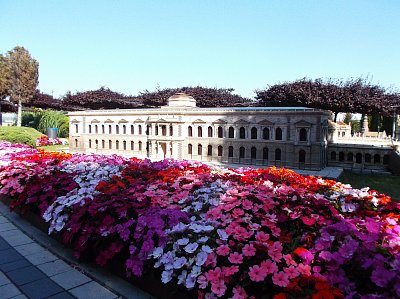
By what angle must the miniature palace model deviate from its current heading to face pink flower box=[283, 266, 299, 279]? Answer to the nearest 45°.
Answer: approximately 45° to its left

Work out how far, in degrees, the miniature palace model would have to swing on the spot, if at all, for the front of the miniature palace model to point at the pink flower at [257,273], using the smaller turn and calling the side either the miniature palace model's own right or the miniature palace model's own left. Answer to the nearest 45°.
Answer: approximately 45° to the miniature palace model's own left

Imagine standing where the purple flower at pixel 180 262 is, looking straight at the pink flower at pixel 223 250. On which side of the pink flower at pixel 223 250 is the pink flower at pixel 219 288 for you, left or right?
right

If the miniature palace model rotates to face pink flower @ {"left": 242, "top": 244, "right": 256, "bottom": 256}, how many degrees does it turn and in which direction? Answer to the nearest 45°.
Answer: approximately 45° to its left

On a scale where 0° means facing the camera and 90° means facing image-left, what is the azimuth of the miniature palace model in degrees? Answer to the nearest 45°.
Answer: approximately 45°

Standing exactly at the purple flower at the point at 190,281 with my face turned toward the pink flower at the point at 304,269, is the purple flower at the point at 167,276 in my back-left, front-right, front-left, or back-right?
back-left
